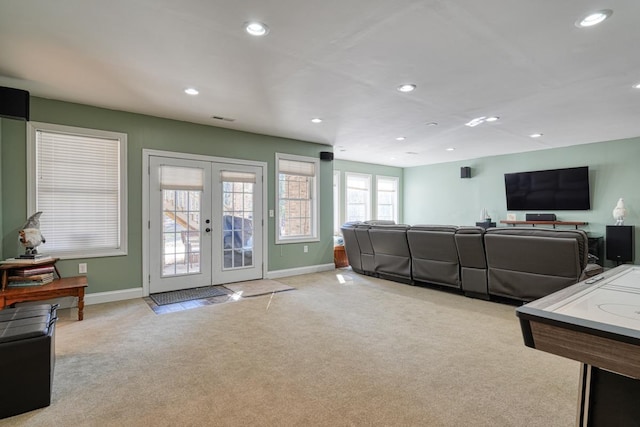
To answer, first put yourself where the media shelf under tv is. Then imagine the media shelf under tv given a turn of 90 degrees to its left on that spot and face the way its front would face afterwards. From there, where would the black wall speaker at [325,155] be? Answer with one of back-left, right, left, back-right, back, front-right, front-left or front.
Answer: back-right

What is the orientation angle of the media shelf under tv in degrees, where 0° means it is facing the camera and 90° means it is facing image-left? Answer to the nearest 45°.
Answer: approximately 0°

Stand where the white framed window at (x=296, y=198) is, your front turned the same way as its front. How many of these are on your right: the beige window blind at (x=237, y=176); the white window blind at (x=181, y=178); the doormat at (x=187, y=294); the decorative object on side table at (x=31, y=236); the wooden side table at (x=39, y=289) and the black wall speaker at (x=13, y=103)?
6

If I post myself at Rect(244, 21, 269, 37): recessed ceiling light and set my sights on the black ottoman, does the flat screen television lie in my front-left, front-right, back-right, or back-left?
back-right

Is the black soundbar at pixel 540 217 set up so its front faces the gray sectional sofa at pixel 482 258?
yes

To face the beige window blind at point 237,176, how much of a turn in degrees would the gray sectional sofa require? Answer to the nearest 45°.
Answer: approximately 135° to its left

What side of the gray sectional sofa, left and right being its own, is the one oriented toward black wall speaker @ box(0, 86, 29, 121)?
back

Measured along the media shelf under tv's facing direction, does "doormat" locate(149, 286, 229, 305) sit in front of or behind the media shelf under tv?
in front

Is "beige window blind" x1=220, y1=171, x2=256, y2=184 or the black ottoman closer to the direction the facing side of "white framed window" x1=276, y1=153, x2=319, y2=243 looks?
the black ottoman

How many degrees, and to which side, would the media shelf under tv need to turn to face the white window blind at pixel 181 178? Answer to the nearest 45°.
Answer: approximately 45° to its right

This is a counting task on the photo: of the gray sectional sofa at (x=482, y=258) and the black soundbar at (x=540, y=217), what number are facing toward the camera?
1

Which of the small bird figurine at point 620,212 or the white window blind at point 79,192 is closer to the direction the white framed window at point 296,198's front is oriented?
the small bird figurine

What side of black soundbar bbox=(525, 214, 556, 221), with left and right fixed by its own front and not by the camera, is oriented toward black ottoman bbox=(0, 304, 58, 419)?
front

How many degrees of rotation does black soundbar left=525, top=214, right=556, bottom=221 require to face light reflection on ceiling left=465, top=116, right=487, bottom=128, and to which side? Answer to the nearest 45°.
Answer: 0° — it already faces it
